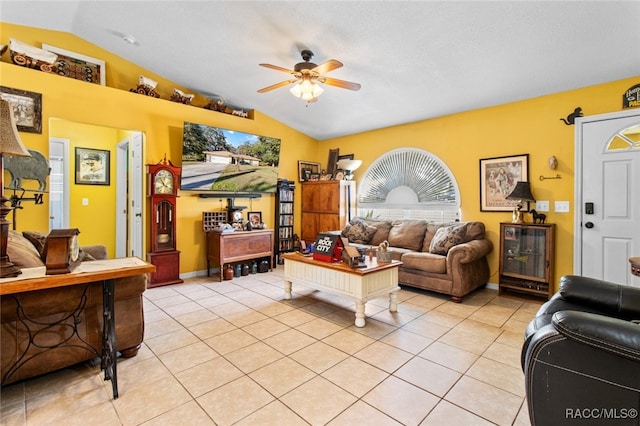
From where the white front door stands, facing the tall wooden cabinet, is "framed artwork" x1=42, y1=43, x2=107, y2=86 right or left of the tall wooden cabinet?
left

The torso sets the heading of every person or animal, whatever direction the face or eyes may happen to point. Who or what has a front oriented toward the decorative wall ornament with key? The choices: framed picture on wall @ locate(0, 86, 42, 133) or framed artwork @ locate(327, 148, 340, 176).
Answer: the framed picture on wall

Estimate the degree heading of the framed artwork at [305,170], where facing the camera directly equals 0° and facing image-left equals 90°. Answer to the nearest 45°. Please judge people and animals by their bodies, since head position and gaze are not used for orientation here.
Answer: approximately 315°

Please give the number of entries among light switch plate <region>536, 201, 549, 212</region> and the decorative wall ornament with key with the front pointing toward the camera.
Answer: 2

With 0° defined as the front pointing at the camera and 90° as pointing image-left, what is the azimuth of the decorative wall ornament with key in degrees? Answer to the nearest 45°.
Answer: approximately 0°

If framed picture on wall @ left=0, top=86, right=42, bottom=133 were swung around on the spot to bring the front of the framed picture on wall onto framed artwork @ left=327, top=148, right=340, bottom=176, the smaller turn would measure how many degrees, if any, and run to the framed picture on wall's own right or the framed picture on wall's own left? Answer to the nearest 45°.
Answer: approximately 45° to the framed picture on wall's own left

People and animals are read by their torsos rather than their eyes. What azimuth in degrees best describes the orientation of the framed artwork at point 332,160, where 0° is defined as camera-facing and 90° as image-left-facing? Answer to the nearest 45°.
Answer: approximately 45°

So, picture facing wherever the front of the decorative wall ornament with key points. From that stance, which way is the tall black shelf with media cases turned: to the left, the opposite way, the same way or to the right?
to the left

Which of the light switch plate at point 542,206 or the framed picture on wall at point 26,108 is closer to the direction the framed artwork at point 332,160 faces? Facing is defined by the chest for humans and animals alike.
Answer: the framed picture on wall
